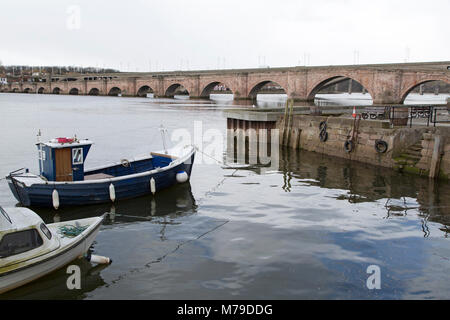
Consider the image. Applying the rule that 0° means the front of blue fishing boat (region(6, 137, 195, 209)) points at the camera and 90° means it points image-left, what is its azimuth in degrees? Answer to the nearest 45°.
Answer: approximately 225°

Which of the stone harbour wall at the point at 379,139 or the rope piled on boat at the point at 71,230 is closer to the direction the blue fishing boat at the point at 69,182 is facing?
the stone harbour wall

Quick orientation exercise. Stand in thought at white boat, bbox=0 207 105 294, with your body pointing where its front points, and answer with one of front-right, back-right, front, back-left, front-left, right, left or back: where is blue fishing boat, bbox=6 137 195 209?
front-left

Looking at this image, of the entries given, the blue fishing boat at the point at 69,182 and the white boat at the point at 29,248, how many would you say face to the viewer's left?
0

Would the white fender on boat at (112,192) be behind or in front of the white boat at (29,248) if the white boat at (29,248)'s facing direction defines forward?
in front

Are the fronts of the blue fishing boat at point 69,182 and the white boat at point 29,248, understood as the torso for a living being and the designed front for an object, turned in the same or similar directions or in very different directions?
same or similar directions

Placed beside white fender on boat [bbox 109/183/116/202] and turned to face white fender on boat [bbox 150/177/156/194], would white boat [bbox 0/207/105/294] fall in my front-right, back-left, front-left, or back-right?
back-right

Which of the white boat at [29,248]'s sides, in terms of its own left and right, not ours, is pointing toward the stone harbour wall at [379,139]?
front

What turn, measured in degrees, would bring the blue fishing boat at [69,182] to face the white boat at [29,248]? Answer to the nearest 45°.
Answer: approximately 135° to its right

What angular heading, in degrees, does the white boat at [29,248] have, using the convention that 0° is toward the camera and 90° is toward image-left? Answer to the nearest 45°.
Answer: approximately 225°

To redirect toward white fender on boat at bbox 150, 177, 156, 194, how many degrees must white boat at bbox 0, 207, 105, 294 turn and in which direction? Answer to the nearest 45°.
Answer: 0° — it already faces it
